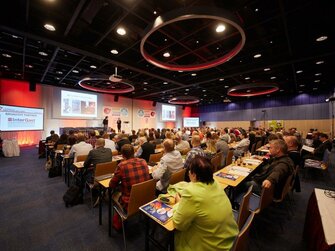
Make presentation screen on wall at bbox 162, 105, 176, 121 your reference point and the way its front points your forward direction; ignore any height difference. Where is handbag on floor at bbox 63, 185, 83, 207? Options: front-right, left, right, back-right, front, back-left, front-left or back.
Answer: front-right

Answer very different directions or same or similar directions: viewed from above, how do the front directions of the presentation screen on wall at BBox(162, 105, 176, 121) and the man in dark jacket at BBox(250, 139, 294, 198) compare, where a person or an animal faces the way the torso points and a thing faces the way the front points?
very different directions

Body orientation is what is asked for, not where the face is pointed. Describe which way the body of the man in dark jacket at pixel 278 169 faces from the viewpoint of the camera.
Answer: to the viewer's left

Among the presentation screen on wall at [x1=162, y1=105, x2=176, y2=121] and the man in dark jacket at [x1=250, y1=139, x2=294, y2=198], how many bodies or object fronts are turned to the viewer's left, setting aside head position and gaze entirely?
1

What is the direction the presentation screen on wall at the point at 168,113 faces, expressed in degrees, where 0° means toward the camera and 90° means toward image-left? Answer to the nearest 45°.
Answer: approximately 315°

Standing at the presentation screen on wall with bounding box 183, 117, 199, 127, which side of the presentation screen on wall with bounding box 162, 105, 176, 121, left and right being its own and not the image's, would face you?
left

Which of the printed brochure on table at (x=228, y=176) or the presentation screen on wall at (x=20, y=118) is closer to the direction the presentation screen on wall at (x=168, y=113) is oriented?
the printed brochure on table

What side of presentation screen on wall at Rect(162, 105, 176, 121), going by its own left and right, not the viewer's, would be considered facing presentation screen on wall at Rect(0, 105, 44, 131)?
right

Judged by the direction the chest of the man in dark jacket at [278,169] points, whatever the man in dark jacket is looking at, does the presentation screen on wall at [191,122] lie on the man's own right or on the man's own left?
on the man's own right

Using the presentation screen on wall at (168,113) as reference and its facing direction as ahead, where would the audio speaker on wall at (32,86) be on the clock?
The audio speaker on wall is roughly at 3 o'clock from the presentation screen on wall.
